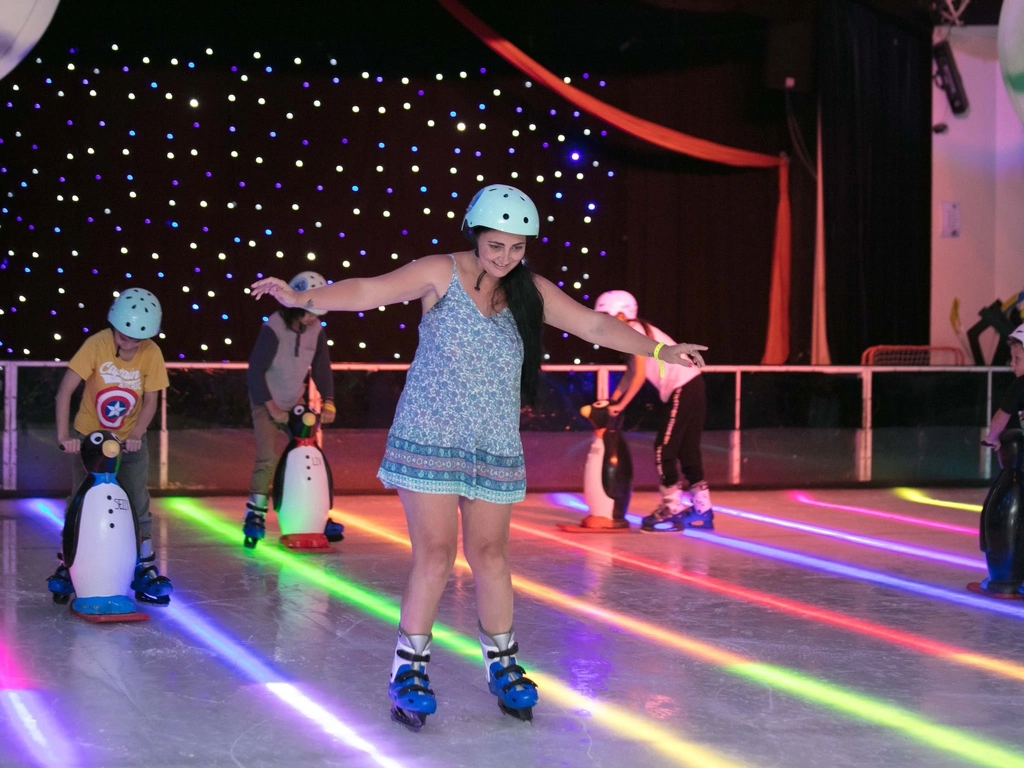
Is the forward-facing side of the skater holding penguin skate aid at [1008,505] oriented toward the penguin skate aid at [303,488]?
yes

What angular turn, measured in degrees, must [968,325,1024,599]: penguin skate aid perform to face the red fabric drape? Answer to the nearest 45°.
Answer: approximately 90° to its right

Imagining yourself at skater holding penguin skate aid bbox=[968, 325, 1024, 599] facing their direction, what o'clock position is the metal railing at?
The metal railing is roughly at 2 o'clock from the skater holding penguin skate aid.

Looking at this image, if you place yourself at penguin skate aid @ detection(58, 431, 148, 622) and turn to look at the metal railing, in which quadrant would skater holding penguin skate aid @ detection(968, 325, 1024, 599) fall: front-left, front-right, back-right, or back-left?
front-right

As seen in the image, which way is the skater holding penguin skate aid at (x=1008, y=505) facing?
to the viewer's left

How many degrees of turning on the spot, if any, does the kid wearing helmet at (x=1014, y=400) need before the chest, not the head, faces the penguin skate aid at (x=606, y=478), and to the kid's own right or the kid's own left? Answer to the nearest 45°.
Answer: approximately 45° to the kid's own right

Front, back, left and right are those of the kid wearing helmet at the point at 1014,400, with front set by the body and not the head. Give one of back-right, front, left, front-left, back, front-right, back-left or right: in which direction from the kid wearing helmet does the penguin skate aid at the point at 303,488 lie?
front

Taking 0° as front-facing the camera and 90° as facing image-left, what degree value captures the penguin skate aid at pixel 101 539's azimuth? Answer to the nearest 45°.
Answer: approximately 315°

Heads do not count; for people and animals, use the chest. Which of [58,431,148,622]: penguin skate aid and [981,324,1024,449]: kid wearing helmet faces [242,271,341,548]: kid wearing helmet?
[981,324,1024,449]: kid wearing helmet

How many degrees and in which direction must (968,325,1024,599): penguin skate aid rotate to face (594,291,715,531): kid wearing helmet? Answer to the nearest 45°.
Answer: approximately 45° to its right

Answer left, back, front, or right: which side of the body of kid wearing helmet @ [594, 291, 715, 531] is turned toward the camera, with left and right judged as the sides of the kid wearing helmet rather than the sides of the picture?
left

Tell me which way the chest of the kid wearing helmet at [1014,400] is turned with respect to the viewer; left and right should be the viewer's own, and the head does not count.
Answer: facing to the left of the viewer

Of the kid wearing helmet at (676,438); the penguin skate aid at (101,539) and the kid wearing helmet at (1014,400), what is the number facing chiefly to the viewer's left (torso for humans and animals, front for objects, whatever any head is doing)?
2

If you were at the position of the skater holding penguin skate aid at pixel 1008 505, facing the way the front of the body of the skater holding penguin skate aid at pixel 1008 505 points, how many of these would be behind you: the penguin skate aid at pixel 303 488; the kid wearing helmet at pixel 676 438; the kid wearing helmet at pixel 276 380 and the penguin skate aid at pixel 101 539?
0

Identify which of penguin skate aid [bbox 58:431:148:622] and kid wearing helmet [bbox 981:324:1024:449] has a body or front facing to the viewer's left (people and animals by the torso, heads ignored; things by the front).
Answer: the kid wearing helmet
